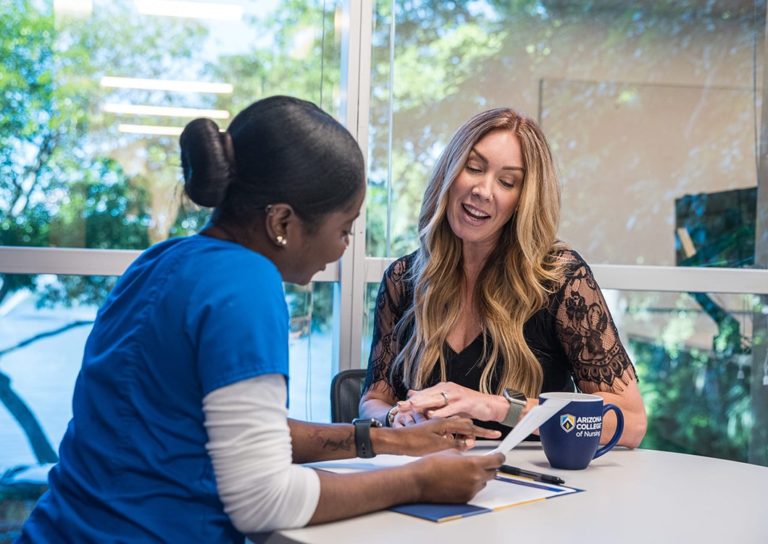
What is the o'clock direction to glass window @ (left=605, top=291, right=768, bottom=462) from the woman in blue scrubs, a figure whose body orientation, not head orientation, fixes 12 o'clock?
The glass window is roughly at 12 o'clock from the woman in blue scrubs.

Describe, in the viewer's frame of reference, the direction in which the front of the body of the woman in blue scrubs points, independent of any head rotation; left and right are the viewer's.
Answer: facing away from the viewer and to the right of the viewer

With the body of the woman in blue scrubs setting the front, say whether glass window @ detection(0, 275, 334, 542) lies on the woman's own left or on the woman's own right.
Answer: on the woman's own left

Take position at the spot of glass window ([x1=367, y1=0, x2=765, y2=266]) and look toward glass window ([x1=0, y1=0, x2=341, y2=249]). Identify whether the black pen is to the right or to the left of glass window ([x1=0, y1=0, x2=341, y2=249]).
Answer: left

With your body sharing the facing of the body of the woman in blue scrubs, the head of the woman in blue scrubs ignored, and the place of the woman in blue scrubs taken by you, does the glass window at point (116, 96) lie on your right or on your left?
on your left
